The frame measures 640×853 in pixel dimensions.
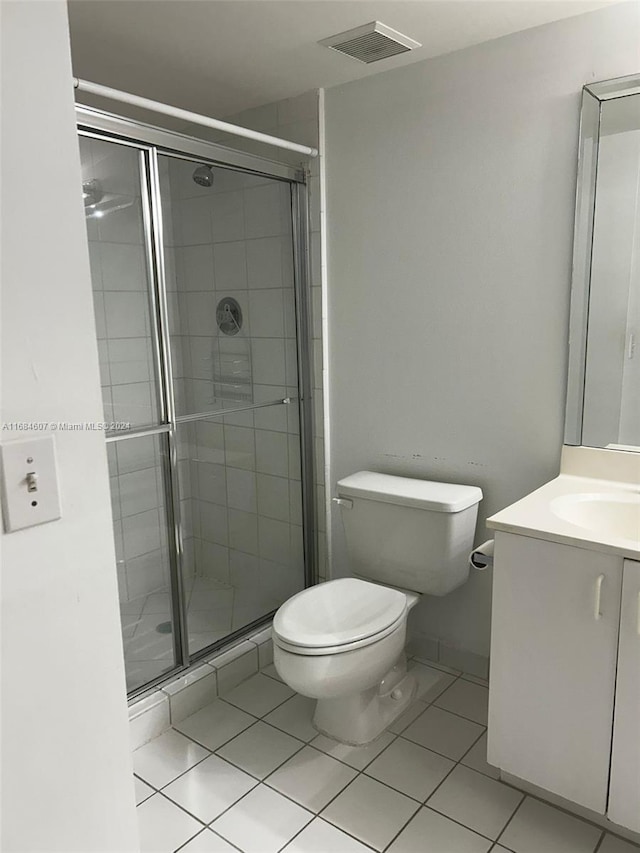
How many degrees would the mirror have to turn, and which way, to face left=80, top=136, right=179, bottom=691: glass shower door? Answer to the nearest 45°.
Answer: approximately 45° to its right

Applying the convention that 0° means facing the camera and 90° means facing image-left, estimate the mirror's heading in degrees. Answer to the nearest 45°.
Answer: approximately 45°

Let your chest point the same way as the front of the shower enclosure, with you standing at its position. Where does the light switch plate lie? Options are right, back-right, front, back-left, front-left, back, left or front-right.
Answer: front-right

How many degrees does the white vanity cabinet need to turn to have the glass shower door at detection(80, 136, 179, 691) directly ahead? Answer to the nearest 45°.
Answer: approximately 45° to its right

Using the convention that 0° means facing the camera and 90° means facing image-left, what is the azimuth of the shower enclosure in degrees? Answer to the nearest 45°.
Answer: approximately 315°

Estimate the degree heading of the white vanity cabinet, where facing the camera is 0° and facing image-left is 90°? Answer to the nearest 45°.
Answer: approximately 45°

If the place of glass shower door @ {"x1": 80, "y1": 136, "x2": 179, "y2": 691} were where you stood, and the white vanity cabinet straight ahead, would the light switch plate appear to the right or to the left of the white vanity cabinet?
right

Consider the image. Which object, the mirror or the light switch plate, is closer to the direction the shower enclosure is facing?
the mirror

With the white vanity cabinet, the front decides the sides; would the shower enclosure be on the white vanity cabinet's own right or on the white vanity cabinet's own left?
on the white vanity cabinet's own right

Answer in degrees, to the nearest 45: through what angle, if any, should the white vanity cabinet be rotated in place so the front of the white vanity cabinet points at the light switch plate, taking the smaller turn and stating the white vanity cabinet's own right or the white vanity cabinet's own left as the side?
0° — it already faces it

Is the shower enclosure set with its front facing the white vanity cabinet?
yes
